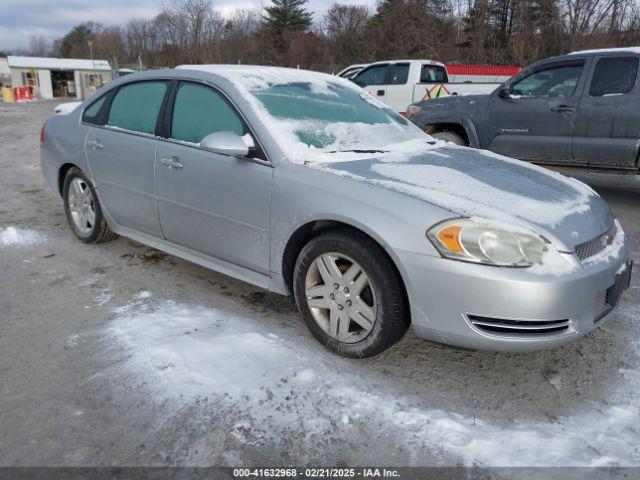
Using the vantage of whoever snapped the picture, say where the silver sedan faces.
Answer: facing the viewer and to the right of the viewer

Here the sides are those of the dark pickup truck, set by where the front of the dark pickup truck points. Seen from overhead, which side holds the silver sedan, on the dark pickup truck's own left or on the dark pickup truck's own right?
on the dark pickup truck's own left

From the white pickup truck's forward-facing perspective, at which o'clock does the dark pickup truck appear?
The dark pickup truck is roughly at 7 o'clock from the white pickup truck.

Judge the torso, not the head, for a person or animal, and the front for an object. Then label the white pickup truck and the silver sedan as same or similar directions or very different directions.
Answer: very different directions

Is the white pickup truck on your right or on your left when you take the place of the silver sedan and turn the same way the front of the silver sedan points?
on your left

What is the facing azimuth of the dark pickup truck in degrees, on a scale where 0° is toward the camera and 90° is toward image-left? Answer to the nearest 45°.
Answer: approximately 90°

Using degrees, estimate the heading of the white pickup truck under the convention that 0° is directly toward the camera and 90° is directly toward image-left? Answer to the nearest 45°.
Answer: approximately 135°

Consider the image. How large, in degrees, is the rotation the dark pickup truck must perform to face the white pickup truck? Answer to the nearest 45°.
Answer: approximately 45° to its right

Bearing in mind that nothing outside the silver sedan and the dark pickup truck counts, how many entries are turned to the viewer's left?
1

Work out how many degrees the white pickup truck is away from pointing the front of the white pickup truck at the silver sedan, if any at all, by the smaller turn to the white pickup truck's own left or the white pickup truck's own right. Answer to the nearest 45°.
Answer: approximately 135° to the white pickup truck's own left
